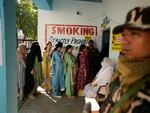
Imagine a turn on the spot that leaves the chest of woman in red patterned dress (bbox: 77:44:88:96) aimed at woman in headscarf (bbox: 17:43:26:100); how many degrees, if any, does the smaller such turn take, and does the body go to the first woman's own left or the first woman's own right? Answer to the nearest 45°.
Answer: approximately 135° to the first woman's own right

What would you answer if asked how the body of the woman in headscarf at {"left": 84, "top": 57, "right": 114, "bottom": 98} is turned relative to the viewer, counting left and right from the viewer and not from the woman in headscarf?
facing to the left of the viewer

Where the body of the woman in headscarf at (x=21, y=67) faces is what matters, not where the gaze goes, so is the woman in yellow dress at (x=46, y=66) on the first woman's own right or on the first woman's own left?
on the first woman's own left

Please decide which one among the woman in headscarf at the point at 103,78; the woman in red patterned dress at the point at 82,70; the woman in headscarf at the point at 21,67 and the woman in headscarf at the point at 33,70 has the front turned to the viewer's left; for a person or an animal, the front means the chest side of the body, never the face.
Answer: the woman in headscarf at the point at 103,78
